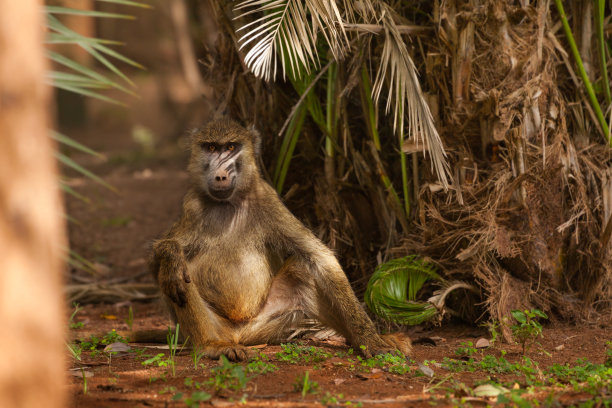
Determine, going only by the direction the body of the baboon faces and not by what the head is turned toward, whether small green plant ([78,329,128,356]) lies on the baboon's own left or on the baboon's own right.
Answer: on the baboon's own right

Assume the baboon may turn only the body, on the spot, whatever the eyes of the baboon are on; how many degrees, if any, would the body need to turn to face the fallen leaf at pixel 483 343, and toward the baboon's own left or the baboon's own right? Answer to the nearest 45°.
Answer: approximately 90° to the baboon's own left

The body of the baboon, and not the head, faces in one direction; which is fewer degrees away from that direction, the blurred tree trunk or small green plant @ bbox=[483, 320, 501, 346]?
the blurred tree trunk

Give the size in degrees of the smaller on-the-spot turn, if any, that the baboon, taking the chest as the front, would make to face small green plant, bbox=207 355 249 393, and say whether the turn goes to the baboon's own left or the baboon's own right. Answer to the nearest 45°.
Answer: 0° — it already faces it

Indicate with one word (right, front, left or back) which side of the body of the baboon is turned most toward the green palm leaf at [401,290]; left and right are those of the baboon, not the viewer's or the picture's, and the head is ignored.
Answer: left

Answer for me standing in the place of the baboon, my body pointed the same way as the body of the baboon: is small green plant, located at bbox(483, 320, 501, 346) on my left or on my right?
on my left

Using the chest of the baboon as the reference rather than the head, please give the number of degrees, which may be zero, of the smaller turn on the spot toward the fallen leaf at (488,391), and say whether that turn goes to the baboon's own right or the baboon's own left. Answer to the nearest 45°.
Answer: approximately 45° to the baboon's own left

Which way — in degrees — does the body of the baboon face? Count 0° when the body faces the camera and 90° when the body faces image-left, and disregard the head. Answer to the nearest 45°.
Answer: approximately 0°

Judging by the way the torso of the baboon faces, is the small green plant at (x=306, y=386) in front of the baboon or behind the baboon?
in front

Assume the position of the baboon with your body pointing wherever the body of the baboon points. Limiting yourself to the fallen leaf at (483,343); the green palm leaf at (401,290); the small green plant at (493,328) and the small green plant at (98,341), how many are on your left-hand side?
3

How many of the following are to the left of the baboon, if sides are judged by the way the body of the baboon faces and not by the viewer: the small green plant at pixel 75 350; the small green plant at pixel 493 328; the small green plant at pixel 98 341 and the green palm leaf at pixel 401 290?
2

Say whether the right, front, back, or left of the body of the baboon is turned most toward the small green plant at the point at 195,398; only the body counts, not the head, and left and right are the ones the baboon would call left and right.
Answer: front

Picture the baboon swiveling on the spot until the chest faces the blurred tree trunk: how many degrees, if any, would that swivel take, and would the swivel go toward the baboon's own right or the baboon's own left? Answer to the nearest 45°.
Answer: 0° — it already faces it

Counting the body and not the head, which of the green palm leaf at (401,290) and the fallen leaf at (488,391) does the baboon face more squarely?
the fallen leaf
